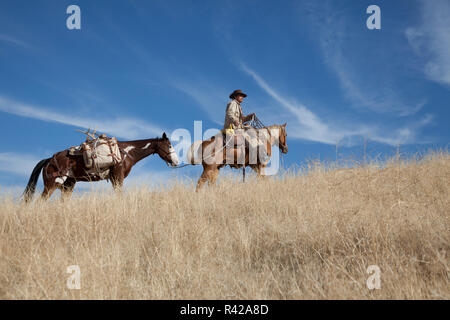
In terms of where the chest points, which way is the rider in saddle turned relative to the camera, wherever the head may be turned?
to the viewer's right

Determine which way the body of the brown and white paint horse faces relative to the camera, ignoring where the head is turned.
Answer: to the viewer's right

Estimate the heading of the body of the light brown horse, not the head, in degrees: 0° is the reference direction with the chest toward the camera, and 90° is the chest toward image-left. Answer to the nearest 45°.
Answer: approximately 270°
